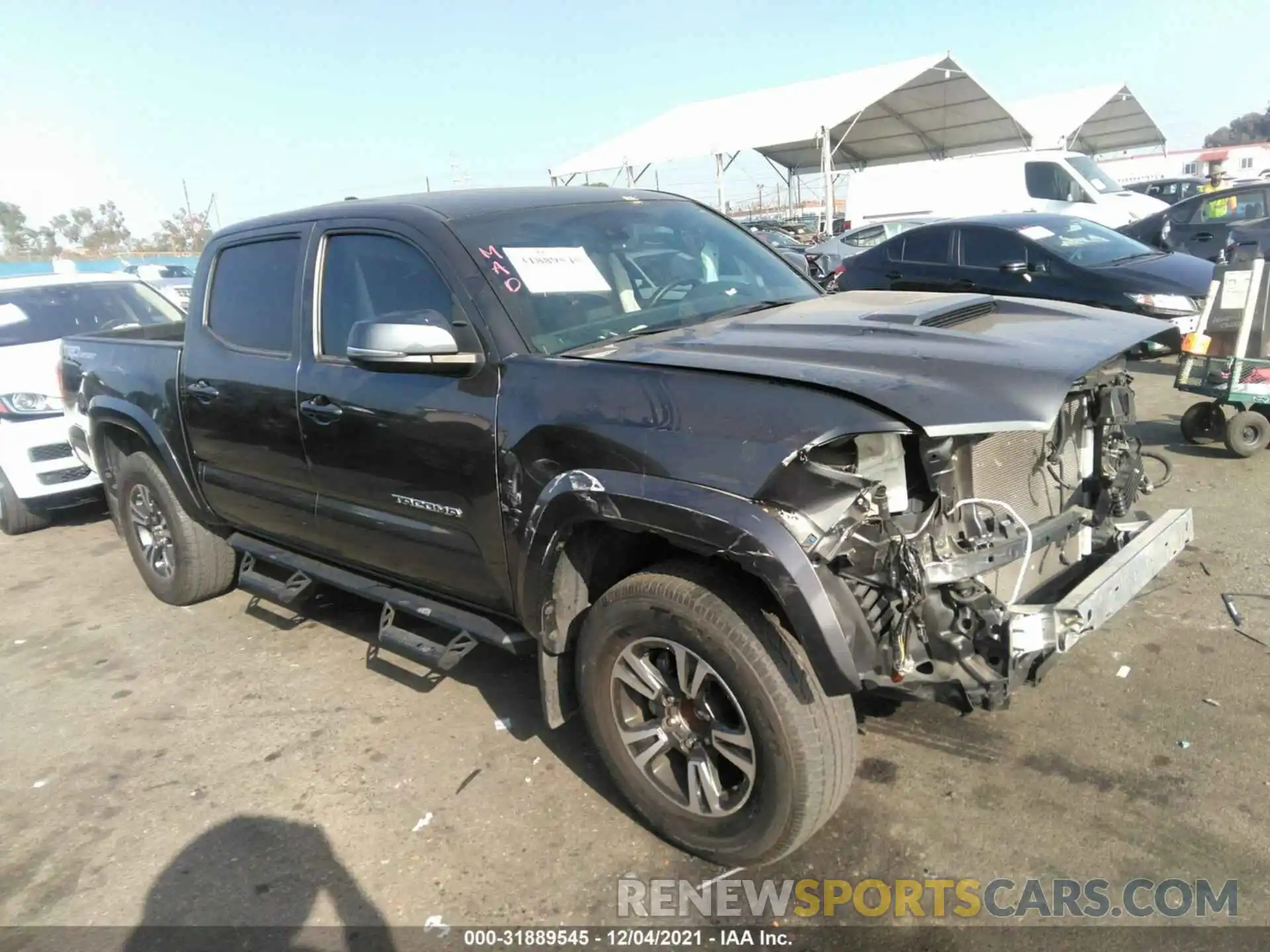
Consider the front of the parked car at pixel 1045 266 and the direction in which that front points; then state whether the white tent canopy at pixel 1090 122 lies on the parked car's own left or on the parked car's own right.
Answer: on the parked car's own left

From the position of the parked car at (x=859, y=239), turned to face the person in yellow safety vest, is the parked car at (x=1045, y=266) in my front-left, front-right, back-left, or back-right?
front-right

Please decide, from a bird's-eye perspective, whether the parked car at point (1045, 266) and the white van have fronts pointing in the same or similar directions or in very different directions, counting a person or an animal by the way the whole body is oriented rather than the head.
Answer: same or similar directions

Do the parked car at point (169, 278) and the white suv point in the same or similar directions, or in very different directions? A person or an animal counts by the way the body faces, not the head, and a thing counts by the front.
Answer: same or similar directions

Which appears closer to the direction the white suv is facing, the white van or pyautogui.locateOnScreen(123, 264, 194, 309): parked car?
the white van

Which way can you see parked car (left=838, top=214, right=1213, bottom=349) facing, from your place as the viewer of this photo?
facing the viewer and to the right of the viewer
